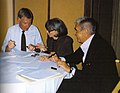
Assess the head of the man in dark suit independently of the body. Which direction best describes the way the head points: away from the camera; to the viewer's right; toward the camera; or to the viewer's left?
to the viewer's left

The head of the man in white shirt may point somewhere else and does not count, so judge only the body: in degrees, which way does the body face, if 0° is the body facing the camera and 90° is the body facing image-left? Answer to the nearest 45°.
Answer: approximately 0°

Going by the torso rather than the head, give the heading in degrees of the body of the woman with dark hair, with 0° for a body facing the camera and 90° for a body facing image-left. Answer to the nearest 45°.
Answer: approximately 45°

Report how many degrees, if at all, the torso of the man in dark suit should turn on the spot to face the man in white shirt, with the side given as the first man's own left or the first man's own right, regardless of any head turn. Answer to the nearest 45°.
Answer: approximately 45° to the first man's own right

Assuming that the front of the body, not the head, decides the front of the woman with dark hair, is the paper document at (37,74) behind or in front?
in front

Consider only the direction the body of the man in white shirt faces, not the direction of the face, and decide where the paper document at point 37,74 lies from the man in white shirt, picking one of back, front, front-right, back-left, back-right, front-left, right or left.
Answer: front

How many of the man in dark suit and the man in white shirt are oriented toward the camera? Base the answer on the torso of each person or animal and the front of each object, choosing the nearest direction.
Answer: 1

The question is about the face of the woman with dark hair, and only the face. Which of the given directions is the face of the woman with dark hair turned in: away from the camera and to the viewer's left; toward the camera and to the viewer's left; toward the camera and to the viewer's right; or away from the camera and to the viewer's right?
toward the camera and to the viewer's left

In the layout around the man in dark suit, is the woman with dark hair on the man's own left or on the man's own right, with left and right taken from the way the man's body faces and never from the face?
on the man's own right

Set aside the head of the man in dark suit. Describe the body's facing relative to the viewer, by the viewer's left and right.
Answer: facing to the left of the viewer
